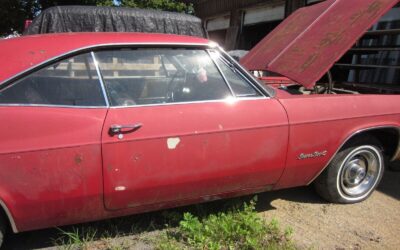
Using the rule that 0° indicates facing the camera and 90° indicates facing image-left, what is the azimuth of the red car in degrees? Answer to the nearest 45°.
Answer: approximately 270°

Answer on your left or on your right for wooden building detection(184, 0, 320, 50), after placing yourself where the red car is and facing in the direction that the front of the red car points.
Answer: on your left

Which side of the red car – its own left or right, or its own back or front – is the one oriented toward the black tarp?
left
